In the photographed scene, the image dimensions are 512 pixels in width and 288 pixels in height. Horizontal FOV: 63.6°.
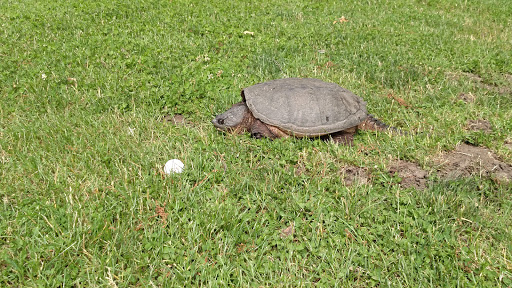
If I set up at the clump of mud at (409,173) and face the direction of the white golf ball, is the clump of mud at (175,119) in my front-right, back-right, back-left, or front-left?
front-right

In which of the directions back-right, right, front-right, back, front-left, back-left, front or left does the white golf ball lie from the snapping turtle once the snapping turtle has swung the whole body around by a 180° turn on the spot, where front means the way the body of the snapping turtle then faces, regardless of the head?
back-right

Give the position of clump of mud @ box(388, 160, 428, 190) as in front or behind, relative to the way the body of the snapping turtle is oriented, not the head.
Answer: behind

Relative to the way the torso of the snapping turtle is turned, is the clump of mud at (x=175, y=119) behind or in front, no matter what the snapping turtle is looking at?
in front

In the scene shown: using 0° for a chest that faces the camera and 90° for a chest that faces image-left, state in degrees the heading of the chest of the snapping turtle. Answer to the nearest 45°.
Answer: approximately 90°

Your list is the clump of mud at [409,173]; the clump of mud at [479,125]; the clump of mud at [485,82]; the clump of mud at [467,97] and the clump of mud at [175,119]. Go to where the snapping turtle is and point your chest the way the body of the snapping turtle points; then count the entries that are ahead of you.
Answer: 1

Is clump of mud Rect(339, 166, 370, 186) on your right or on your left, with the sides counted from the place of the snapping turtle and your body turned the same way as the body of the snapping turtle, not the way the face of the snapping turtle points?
on your left

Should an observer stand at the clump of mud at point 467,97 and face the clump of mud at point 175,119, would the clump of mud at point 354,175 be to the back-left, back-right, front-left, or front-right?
front-left

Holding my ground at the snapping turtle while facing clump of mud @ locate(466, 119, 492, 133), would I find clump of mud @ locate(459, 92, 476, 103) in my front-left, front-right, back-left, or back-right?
front-left

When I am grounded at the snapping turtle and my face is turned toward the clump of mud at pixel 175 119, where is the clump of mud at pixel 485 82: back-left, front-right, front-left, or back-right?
back-right

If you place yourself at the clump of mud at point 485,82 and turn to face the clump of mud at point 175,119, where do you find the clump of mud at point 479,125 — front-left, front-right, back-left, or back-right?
front-left

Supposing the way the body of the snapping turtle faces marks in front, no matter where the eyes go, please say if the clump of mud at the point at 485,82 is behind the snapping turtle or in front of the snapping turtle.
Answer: behind
